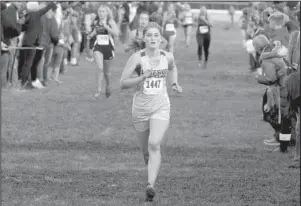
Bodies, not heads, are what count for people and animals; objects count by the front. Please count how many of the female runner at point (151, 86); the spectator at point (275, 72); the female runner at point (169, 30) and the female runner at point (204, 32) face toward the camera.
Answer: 3

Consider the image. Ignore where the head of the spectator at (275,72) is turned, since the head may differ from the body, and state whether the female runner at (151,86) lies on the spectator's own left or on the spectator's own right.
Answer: on the spectator's own left

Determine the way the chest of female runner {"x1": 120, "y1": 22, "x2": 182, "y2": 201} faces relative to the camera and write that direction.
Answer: toward the camera

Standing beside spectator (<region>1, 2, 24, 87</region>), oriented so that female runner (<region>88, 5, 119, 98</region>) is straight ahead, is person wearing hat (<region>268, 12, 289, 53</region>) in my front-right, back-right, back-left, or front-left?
front-right

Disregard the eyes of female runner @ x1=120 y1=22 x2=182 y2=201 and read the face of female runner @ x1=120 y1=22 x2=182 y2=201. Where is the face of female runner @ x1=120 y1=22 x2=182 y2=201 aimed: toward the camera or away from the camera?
toward the camera

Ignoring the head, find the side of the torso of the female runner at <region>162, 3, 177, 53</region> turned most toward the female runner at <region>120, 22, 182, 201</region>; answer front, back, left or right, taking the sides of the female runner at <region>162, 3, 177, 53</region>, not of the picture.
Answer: front

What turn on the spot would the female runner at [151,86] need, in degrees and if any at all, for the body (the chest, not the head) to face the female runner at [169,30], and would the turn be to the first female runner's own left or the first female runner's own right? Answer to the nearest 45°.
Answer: approximately 180°

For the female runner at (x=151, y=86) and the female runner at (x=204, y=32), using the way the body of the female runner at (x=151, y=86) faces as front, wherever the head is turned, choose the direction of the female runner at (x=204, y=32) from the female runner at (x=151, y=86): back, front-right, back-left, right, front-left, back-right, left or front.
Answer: back

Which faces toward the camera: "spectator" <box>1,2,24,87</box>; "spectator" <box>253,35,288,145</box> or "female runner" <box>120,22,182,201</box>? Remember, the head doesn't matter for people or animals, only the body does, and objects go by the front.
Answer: the female runner

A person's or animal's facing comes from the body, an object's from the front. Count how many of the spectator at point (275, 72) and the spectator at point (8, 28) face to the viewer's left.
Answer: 1

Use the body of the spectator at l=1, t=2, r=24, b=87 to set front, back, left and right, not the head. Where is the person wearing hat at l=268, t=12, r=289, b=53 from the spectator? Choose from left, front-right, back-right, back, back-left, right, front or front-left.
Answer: front-right

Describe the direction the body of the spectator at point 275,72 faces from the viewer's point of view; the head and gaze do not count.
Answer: to the viewer's left

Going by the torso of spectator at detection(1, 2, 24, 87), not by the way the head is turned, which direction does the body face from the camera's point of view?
to the viewer's right

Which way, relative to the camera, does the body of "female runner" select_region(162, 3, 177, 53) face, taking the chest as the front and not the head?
toward the camera

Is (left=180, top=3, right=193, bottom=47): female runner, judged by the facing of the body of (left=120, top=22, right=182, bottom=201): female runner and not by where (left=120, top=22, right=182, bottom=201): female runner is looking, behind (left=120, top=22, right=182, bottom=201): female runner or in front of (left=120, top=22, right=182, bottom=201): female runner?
behind
